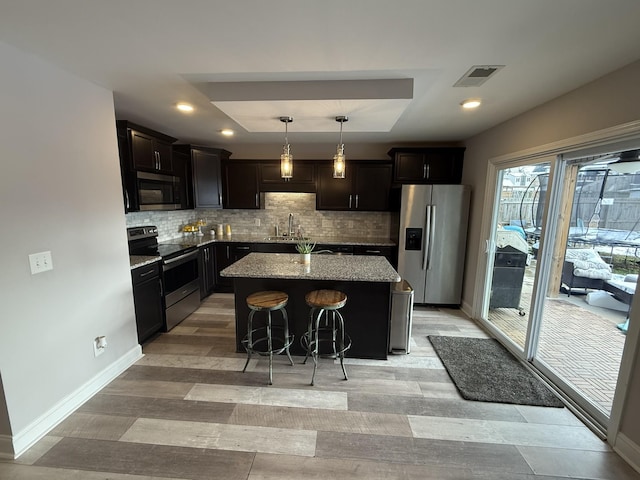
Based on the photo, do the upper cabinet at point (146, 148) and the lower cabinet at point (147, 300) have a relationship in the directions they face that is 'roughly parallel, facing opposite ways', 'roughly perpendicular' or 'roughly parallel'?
roughly parallel

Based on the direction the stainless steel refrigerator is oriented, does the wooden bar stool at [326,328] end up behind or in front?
in front

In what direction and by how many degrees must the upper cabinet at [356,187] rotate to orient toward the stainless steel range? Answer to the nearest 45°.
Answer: approximately 45° to its right

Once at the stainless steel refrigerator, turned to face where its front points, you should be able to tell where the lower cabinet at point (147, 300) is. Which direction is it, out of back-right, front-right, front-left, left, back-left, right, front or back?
front-right

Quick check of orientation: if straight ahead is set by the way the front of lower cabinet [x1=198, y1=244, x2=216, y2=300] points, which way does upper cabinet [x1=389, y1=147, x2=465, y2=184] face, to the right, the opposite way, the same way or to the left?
to the right

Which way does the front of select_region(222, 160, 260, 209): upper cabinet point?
toward the camera

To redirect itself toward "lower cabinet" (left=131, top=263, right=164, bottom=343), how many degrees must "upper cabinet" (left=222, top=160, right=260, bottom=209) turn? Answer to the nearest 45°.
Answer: approximately 45° to its right

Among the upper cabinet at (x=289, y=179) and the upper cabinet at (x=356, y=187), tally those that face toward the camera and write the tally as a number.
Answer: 2

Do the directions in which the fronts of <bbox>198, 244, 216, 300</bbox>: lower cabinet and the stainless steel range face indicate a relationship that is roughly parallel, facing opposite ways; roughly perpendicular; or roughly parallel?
roughly parallel

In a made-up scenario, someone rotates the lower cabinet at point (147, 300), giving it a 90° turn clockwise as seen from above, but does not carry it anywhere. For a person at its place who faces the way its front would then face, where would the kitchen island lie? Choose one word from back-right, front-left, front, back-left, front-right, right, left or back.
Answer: left

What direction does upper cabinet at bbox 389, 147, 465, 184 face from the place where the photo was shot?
facing the viewer

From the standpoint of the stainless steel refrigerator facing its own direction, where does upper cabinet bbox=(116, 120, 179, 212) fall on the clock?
The upper cabinet is roughly at 2 o'clock from the stainless steel refrigerator.

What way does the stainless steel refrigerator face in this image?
toward the camera

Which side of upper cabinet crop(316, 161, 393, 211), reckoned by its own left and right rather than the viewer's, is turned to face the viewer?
front

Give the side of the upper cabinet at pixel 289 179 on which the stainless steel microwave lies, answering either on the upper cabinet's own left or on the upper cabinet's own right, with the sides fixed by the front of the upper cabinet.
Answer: on the upper cabinet's own right

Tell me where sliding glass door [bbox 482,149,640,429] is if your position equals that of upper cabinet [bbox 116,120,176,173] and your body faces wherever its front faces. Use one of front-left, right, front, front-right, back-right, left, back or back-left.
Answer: front

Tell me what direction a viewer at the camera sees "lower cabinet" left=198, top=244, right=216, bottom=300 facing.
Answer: facing the viewer and to the right of the viewer

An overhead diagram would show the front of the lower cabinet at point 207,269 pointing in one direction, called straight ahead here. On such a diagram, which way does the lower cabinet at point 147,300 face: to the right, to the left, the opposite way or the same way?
the same way
